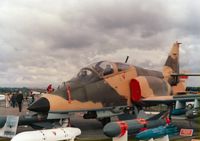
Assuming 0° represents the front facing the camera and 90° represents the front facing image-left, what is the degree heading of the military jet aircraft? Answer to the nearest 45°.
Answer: approximately 45°
